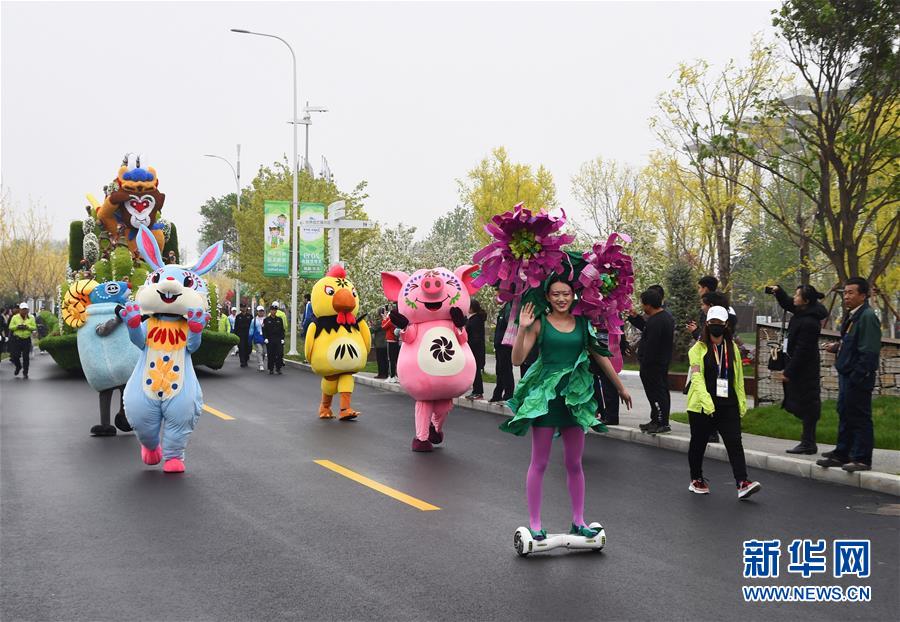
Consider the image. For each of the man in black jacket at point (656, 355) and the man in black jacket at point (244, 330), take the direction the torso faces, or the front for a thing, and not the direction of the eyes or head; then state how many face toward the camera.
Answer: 1

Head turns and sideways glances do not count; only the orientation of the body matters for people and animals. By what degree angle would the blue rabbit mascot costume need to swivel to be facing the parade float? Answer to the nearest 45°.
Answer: approximately 180°

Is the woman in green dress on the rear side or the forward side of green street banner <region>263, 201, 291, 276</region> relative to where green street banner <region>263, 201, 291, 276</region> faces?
on the forward side

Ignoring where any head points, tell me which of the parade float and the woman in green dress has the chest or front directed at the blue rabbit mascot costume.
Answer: the parade float

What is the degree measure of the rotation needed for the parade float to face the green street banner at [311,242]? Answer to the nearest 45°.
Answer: approximately 135° to its left

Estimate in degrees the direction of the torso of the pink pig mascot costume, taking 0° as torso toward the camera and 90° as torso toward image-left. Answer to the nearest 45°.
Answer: approximately 0°

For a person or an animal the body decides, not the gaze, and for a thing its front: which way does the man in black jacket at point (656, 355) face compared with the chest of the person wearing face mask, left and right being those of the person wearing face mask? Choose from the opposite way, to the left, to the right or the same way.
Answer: to the right

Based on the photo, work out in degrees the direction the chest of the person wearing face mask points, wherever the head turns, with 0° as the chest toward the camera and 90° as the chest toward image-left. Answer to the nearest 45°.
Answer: approximately 0°

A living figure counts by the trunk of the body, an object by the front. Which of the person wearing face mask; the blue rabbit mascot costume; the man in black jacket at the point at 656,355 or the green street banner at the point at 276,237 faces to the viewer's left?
the man in black jacket

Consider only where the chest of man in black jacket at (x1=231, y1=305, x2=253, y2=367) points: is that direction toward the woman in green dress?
yes

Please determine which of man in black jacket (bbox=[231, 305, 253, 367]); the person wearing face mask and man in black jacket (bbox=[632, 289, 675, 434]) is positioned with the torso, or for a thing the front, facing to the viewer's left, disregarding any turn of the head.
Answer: man in black jacket (bbox=[632, 289, 675, 434])

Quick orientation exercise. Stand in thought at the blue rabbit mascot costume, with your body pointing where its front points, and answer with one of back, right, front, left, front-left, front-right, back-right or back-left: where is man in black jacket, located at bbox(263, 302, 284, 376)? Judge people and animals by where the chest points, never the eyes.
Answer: back

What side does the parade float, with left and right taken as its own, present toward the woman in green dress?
front
